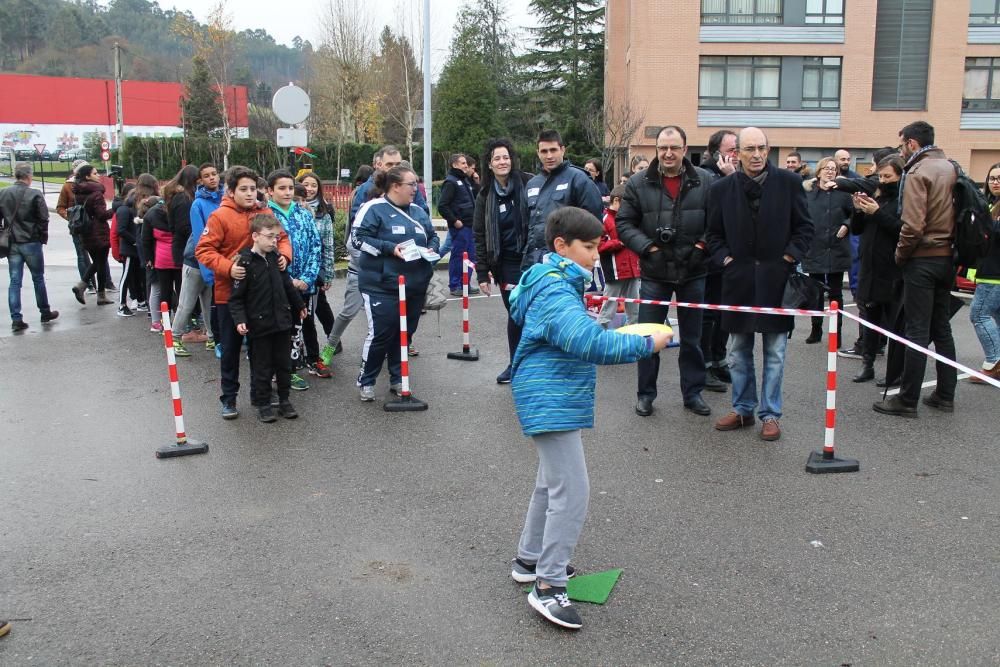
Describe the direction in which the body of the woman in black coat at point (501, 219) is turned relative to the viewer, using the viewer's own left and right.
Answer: facing the viewer

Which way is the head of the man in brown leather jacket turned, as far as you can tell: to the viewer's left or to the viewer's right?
to the viewer's left

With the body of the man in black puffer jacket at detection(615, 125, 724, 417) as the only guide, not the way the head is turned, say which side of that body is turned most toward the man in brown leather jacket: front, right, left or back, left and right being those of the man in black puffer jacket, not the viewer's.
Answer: left

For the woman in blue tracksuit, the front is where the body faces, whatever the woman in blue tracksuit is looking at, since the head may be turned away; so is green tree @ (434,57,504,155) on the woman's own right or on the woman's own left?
on the woman's own left

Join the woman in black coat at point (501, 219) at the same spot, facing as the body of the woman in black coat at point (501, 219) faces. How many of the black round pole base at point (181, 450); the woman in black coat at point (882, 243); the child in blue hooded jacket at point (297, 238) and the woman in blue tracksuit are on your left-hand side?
1

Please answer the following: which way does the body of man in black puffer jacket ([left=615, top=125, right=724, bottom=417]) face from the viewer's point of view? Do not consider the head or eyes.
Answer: toward the camera

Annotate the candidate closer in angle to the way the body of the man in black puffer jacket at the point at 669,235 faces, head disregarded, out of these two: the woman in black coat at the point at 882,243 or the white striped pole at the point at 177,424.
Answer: the white striped pole

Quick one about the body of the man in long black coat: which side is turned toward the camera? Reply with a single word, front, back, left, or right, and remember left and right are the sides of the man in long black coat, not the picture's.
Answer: front

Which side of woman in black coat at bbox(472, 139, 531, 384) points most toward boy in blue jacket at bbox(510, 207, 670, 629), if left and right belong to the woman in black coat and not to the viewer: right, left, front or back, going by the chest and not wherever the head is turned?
front

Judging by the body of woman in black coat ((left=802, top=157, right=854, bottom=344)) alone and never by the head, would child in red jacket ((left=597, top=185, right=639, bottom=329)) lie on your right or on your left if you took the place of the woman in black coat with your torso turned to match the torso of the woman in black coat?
on your right

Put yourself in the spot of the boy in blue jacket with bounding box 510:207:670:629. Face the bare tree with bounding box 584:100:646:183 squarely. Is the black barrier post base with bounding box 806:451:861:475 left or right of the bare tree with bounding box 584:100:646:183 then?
right

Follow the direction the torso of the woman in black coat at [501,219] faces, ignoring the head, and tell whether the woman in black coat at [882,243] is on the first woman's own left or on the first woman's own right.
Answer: on the first woman's own left

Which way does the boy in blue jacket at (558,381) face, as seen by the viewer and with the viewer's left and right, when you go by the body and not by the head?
facing to the right of the viewer

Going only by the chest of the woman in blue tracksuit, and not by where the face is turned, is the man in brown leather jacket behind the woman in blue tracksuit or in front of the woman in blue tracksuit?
in front
